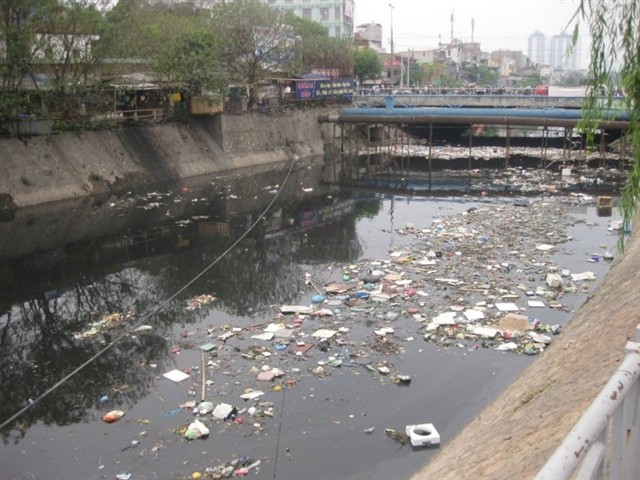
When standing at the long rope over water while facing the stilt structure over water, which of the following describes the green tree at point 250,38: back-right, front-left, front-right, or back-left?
front-left

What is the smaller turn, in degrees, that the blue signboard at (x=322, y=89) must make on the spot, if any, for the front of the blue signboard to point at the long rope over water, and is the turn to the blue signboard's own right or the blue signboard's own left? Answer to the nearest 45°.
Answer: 0° — it already faces it

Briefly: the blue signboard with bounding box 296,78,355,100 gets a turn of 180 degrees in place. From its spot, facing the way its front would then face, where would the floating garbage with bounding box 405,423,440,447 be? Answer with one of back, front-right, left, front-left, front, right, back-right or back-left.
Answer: back

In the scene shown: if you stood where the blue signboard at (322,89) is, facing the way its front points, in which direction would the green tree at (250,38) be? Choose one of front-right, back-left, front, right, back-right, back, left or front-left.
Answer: front-right

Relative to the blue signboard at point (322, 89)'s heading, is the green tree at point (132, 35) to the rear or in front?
in front

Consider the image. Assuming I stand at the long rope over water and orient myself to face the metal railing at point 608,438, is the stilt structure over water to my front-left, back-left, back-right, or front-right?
back-left

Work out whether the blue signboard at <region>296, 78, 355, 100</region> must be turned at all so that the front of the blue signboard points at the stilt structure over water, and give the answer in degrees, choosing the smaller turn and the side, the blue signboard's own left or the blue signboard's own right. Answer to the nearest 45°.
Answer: approximately 45° to the blue signboard's own left

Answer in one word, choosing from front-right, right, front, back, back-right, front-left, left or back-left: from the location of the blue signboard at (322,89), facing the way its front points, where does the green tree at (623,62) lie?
front

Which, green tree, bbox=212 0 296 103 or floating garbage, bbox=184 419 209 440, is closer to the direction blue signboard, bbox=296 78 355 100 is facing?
the floating garbage

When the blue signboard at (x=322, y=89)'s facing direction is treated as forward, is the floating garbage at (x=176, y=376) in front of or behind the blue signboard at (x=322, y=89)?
in front

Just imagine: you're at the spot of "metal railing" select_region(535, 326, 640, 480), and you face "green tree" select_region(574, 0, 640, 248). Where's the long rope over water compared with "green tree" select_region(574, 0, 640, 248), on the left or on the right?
left

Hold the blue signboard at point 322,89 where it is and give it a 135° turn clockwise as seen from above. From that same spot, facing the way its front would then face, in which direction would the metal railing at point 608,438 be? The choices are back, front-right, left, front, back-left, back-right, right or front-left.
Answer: back-left

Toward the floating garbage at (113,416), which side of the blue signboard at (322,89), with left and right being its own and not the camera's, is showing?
front

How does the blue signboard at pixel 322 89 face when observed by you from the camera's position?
facing the viewer

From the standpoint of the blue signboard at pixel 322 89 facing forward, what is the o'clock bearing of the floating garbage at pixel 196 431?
The floating garbage is roughly at 12 o'clock from the blue signboard.
